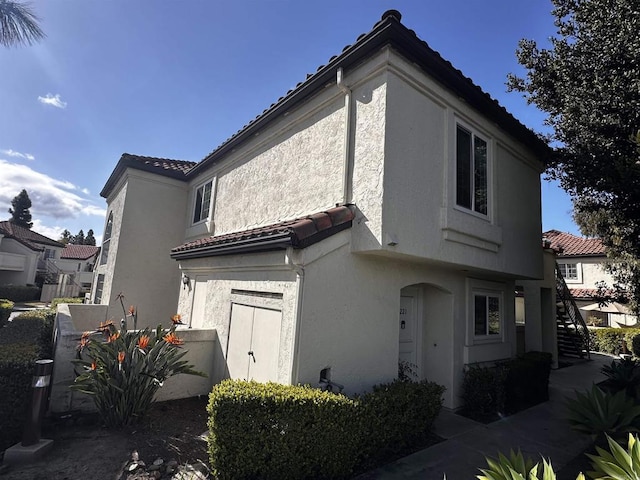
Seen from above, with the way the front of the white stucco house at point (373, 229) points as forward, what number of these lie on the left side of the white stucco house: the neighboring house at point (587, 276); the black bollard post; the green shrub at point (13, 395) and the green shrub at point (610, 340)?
2

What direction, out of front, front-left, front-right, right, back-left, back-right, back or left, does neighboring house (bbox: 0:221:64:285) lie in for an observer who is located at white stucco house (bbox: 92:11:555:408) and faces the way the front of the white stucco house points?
back

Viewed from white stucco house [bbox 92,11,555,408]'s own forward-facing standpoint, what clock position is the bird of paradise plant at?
The bird of paradise plant is roughly at 4 o'clock from the white stucco house.

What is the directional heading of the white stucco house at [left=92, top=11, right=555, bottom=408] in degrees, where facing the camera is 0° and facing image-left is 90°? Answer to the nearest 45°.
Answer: approximately 315°

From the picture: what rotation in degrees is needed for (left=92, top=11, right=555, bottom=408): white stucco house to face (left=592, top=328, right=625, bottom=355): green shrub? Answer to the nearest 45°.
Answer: approximately 90° to its left

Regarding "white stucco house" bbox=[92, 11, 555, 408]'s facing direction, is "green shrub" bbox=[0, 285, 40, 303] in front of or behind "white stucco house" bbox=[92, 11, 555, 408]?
behind

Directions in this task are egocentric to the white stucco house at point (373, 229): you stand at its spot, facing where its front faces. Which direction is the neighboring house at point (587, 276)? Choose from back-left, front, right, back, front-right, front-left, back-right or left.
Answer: left

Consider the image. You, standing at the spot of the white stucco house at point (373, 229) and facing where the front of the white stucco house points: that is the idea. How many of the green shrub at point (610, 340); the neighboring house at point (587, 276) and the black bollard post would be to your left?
2

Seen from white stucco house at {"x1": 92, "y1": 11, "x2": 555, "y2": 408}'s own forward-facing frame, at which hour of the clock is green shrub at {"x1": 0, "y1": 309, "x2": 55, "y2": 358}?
The green shrub is roughly at 5 o'clock from the white stucco house.

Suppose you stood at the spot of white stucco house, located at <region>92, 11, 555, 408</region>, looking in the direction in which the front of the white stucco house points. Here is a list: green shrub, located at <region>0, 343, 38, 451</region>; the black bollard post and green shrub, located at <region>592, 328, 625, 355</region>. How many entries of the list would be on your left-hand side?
1

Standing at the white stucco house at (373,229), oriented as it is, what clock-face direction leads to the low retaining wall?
The low retaining wall is roughly at 3 o'clock from the white stucco house.

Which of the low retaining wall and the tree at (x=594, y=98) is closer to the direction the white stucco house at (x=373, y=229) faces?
the tree
